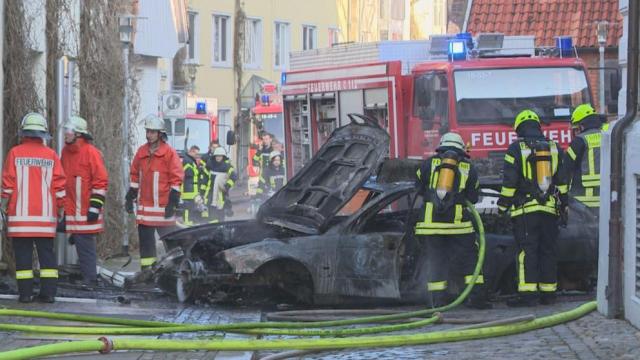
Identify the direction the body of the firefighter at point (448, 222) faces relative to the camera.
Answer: away from the camera

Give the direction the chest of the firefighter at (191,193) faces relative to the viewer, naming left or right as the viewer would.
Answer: facing to the right of the viewer

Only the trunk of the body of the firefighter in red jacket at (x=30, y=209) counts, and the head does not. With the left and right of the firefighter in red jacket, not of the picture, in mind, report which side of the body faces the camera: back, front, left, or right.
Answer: back

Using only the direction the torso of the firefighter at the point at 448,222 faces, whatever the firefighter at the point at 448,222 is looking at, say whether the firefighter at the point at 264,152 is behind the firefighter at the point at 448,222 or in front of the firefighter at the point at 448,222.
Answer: in front

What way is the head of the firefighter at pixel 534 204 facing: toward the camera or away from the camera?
away from the camera

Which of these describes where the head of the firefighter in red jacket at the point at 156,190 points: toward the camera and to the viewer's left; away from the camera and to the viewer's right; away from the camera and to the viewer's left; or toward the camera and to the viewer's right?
toward the camera and to the viewer's left

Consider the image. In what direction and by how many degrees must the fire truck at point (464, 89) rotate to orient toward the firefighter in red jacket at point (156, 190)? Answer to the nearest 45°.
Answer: approximately 90° to its right

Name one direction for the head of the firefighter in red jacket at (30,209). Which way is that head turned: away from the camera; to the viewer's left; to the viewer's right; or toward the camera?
away from the camera

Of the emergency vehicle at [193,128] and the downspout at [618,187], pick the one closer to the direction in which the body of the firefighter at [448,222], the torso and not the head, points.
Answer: the emergency vehicle
